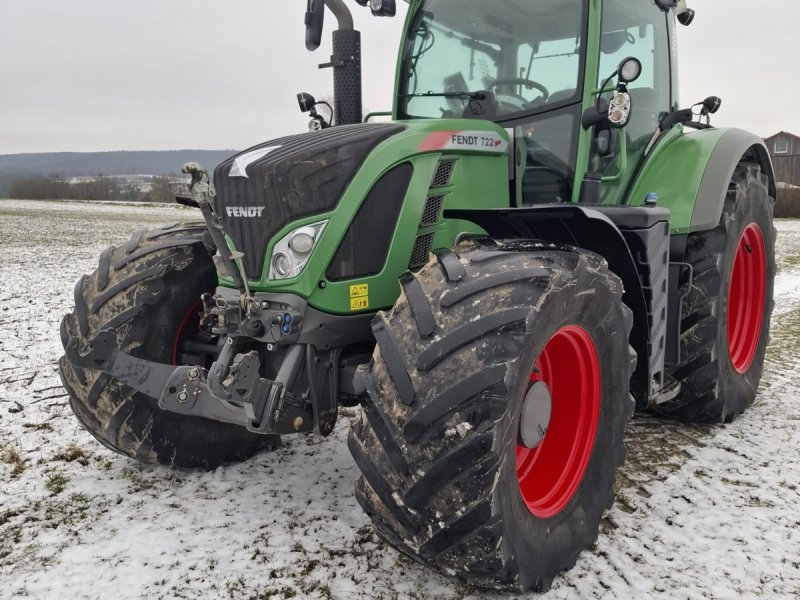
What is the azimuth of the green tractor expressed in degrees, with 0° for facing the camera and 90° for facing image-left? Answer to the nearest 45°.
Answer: approximately 45°
